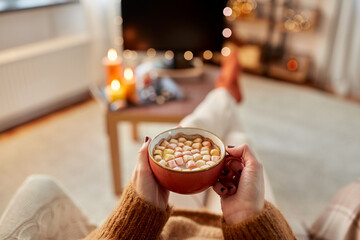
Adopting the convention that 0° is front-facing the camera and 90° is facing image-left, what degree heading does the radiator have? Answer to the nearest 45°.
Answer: approximately 315°

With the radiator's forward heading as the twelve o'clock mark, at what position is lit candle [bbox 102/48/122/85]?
The lit candle is roughly at 1 o'clock from the radiator.

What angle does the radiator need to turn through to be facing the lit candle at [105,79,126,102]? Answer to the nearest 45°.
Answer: approximately 45° to its right
